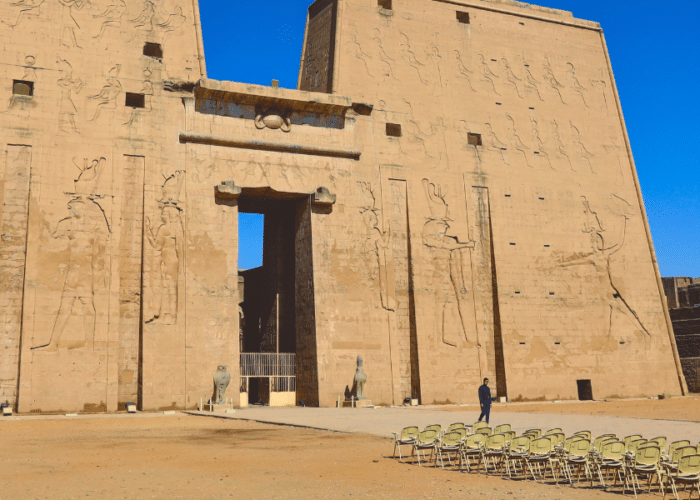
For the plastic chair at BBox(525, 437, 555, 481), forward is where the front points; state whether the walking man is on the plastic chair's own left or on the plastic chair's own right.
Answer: on the plastic chair's own right
